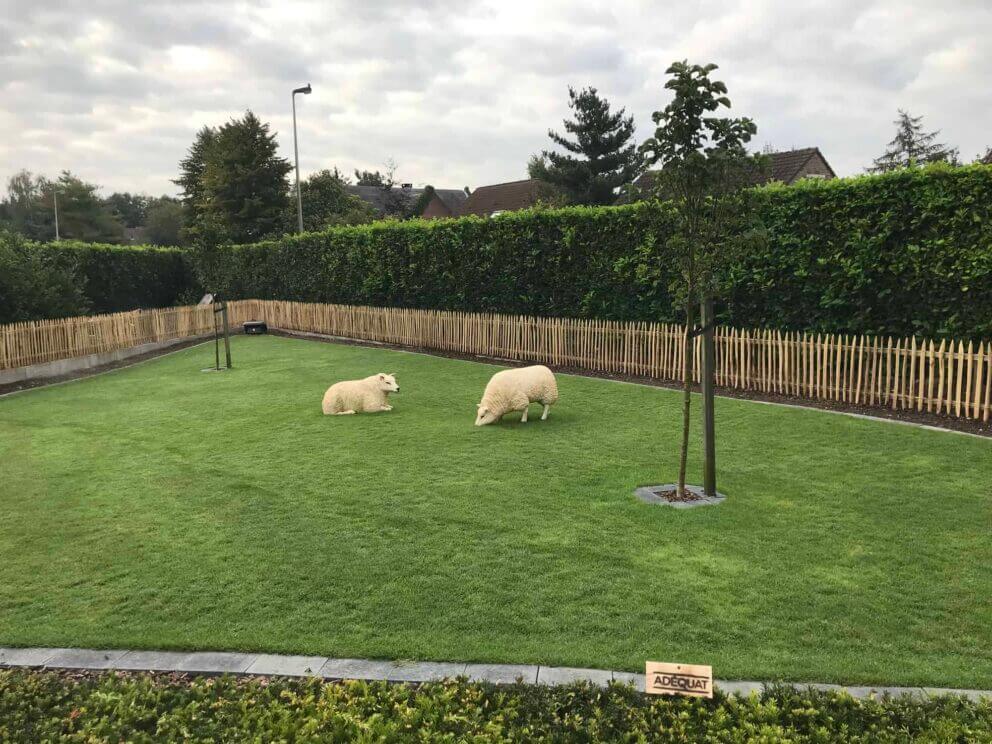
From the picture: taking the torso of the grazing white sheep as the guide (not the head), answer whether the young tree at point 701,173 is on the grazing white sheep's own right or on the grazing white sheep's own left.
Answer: on the grazing white sheep's own left

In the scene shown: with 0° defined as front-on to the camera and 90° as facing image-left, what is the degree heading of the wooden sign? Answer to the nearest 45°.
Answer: approximately 0°

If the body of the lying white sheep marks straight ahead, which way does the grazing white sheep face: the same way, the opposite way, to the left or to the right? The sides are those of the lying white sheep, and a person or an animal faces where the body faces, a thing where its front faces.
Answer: the opposite way

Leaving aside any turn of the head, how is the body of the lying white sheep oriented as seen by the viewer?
to the viewer's right

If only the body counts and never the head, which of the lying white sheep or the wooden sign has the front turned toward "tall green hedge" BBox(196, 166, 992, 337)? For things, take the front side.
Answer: the lying white sheep

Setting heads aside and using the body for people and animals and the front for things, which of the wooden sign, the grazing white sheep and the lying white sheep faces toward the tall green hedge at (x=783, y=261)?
the lying white sheep

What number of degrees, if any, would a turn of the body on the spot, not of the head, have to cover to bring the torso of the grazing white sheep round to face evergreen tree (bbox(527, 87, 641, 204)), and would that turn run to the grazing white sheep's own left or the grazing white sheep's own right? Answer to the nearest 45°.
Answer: approximately 90° to the grazing white sheep's own right

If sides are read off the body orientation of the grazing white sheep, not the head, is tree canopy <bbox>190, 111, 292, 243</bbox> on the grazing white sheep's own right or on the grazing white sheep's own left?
on the grazing white sheep's own right

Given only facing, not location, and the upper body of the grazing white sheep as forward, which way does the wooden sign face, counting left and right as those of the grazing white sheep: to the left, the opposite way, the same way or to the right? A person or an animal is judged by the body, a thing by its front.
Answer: to the left

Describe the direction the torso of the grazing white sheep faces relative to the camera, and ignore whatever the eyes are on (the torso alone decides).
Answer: to the viewer's left
